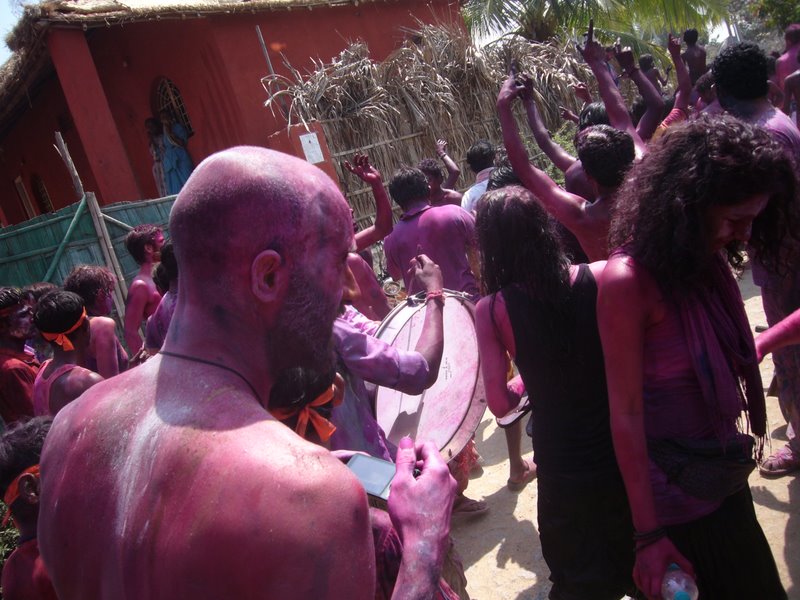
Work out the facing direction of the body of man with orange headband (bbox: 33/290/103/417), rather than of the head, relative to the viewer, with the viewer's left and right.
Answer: facing away from the viewer and to the right of the viewer

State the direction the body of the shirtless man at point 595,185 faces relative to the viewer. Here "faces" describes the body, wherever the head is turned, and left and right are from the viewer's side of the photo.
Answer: facing away from the viewer

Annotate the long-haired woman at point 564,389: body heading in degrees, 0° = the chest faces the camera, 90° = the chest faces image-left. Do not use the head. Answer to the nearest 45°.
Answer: approximately 180°

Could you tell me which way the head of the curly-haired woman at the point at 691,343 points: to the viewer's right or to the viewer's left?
to the viewer's right

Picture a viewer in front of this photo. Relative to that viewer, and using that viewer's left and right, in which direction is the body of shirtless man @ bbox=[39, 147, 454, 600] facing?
facing away from the viewer and to the right of the viewer

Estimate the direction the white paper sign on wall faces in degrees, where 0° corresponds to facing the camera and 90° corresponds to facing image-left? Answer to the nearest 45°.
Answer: approximately 0°

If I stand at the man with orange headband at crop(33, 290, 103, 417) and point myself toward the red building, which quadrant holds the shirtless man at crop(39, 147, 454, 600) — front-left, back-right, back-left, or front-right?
back-right
